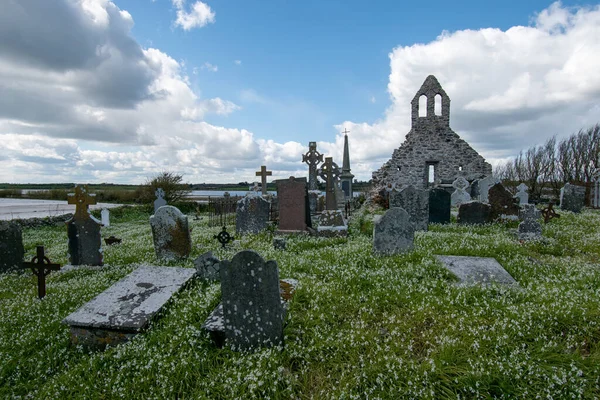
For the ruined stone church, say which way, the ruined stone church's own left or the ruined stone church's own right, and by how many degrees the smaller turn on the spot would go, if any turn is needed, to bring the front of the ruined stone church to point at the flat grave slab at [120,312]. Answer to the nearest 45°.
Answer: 0° — it already faces it

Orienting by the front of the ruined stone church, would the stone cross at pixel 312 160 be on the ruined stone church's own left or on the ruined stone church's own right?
on the ruined stone church's own right

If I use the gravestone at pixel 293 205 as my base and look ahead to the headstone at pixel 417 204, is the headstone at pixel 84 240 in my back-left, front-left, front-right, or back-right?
back-right

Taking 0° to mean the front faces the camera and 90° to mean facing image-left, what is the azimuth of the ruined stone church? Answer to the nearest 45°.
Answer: approximately 0°

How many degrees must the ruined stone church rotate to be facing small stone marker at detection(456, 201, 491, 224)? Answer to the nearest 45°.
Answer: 0° — it already faces it

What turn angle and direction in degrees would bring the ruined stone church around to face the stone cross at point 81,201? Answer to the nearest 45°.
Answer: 0° — it already faces it
